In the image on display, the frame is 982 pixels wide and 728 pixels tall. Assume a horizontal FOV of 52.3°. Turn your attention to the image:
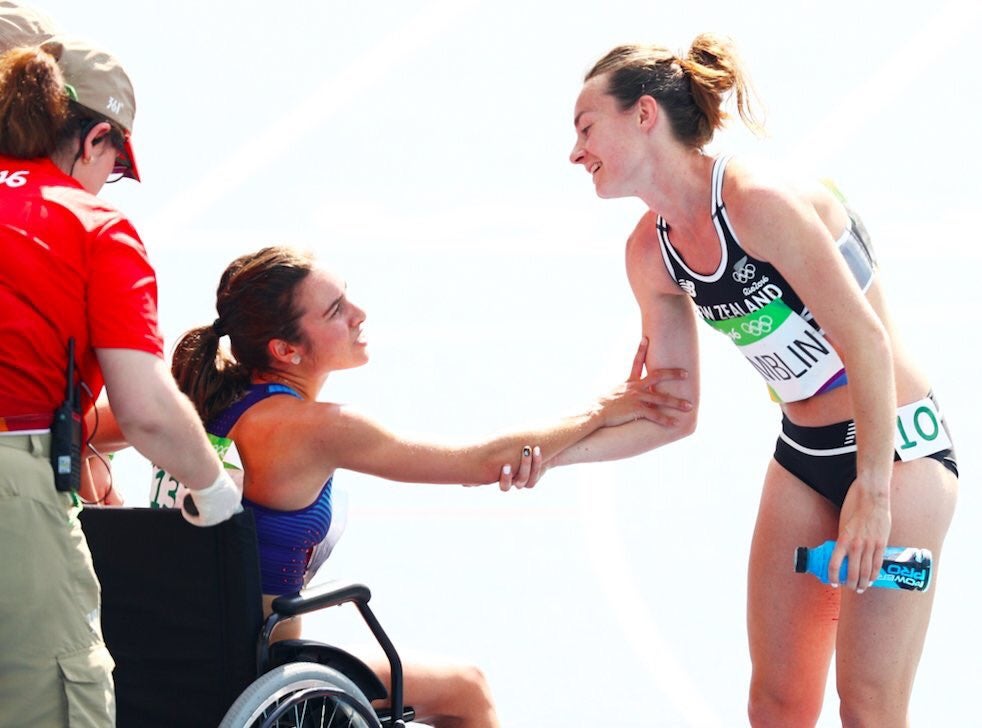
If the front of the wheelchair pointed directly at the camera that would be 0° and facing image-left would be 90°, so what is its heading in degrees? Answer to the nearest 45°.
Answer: approximately 225°

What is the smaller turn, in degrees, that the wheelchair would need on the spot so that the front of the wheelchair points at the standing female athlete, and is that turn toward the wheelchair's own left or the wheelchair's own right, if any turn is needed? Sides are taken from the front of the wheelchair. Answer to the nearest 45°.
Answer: approximately 45° to the wheelchair's own right

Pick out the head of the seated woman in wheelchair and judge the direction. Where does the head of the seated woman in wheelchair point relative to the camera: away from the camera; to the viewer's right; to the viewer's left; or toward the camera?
to the viewer's right

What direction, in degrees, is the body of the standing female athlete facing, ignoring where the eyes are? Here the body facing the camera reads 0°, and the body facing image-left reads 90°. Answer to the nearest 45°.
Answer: approximately 45°

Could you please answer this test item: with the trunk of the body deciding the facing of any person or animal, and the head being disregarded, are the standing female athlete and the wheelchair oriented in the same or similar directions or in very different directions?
very different directions

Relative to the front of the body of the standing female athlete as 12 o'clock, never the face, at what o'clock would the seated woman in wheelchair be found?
The seated woman in wheelchair is roughly at 1 o'clock from the standing female athlete.

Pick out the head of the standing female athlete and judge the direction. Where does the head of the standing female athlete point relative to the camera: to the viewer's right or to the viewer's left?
to the viewer's left
